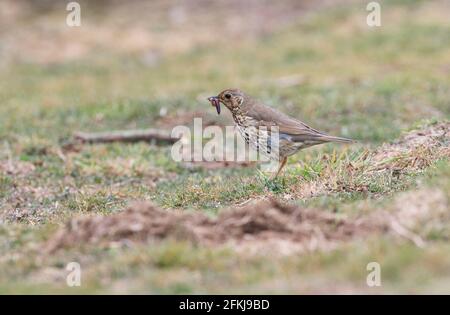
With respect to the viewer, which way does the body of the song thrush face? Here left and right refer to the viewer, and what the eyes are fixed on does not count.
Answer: facing to the left of the viewer
